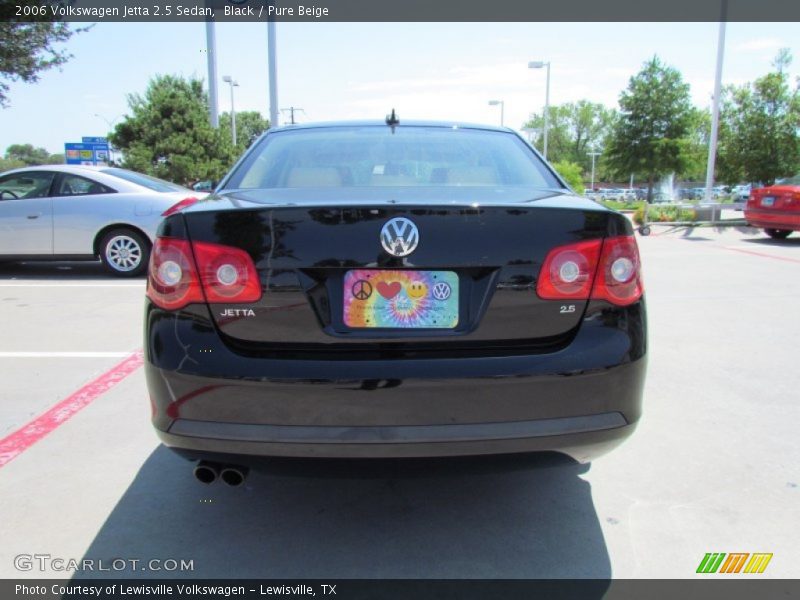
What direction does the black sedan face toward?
away from the camera

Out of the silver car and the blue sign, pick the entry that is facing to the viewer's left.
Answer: the silver car

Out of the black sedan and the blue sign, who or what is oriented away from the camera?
the black sedan

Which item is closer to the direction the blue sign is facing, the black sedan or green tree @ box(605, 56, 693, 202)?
the black sedan

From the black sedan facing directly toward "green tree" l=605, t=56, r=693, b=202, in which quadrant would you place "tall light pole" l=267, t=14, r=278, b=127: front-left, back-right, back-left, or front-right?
front-left

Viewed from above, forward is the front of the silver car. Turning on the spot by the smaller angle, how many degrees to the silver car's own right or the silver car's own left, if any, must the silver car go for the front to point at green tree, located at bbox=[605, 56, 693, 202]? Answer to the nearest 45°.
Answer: approximately 135° to the silver car's own right

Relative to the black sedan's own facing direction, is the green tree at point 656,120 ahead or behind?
ahead

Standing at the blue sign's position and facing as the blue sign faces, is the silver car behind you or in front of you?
in front

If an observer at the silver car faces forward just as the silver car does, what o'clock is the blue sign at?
The blue sign is roughly at 3 o'clock from the silver car.

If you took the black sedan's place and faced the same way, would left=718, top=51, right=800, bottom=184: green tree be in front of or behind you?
in front

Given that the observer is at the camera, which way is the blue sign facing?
facing the viewer

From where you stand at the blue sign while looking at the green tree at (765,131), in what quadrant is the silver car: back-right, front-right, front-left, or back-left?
front-right

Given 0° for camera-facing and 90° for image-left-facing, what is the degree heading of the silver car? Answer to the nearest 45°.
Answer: approximately 90°

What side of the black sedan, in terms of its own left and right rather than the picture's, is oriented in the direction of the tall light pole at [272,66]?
front

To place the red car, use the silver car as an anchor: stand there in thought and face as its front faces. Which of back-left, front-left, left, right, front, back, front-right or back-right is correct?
back

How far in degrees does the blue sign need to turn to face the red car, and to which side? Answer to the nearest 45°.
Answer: approximately 45° to its left
